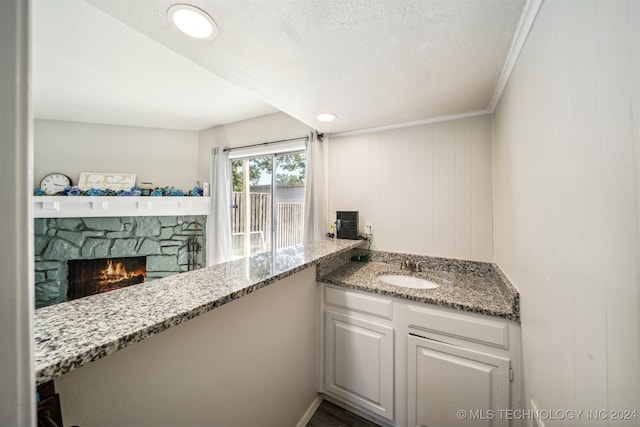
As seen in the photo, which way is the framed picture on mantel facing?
toward the camera

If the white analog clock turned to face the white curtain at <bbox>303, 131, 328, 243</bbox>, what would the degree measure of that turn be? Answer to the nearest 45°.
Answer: approximately 45° to its left

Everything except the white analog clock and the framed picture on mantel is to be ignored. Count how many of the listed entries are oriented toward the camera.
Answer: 2

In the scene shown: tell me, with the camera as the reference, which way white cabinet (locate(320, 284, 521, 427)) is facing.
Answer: facing the viewer and to the left of the viewer

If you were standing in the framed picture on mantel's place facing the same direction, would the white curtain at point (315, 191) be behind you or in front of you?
in front

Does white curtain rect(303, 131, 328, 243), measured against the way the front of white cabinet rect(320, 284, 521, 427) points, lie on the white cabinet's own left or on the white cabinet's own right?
on the white cabinet's own right

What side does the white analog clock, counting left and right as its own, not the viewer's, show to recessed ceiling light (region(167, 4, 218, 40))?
front

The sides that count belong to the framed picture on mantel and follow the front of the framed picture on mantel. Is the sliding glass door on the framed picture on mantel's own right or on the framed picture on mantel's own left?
on the framed picture on mantel's own left

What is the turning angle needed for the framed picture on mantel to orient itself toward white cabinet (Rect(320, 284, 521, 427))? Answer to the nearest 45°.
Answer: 0° — it already faces it

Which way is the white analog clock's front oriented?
toward the camera
